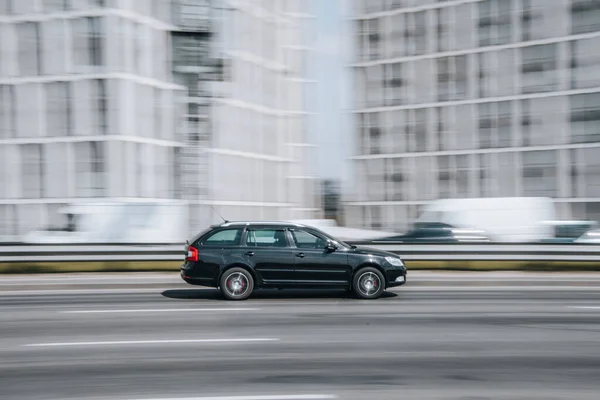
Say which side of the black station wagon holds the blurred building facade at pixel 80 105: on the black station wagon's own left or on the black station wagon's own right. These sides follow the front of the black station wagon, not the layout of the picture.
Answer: on the black station wagon's own left

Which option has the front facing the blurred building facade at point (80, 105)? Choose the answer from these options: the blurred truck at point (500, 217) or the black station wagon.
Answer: the blurred truck

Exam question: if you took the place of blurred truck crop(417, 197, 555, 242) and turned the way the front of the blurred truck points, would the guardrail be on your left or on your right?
on your left

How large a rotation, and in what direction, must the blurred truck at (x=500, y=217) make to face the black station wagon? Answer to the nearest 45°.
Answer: approximately 90° to its left

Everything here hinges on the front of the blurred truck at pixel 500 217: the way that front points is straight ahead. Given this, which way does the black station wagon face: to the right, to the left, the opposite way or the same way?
the opposite way

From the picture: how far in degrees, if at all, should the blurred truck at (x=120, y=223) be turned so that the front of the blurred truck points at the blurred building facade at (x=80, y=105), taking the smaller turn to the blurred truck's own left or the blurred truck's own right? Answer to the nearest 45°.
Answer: approximately 90° to the blurred truck's own right

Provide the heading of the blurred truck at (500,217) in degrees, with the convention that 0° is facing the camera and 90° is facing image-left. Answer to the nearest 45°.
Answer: approximately 90°

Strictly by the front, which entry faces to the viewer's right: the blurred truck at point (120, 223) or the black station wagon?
the black station wagon

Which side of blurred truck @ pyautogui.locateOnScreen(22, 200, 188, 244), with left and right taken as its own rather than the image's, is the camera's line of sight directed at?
left

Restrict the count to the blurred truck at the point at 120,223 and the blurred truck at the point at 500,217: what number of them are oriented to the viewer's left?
2

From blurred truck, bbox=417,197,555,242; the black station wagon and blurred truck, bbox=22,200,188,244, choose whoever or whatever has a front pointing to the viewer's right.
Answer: the black station wagon

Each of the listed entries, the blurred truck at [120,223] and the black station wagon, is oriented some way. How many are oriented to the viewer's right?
1

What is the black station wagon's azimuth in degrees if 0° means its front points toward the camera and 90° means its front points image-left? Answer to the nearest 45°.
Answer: approximately 270°
